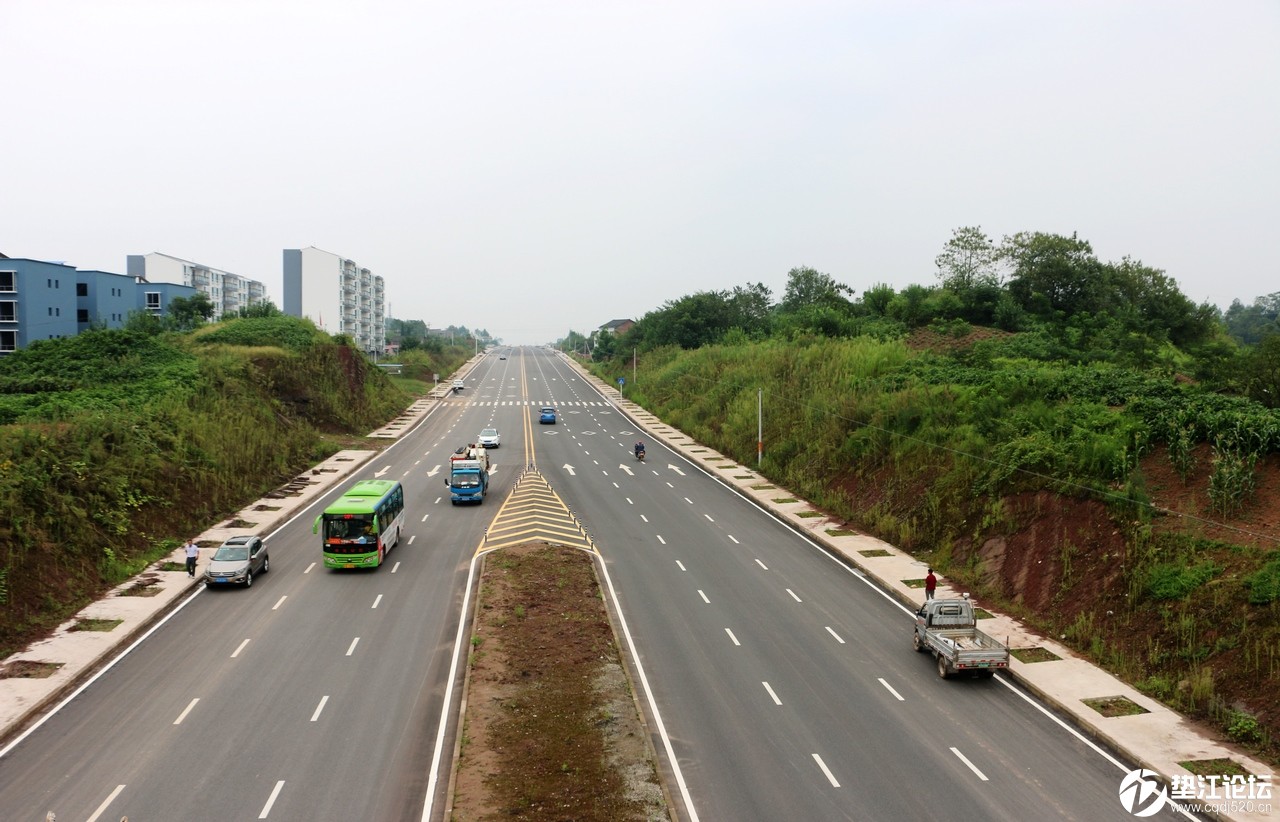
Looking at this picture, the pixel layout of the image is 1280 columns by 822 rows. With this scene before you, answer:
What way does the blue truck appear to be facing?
toward the camera

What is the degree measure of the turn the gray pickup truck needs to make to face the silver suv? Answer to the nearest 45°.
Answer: approximately 45° to its left

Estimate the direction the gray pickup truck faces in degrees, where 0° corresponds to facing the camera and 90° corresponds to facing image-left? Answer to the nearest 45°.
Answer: approximately 135°

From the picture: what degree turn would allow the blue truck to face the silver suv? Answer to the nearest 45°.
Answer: approximately 45° to its right

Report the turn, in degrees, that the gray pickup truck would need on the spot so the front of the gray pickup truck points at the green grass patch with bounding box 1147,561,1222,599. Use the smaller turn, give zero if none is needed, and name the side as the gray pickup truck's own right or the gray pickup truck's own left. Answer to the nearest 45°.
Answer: approximately 90° to the gray pickup truck's own right

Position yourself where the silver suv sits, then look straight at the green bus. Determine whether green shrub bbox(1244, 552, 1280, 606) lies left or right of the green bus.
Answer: right

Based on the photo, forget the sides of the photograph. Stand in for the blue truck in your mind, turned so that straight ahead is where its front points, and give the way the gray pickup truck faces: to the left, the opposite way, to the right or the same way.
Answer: the opposite way

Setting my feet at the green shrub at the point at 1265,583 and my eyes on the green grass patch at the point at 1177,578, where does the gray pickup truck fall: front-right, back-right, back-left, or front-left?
front-left

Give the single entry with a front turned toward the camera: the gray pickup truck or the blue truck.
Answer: the blue truck

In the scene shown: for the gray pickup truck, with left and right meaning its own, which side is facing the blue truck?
front

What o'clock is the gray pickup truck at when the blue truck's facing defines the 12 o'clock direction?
The gray pickup truck is roughly at 11 o'clock from the blue truck.

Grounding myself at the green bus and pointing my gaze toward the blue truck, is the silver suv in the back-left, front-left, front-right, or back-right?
back-left

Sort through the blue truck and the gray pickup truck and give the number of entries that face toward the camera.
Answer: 1

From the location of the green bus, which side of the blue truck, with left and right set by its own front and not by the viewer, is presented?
front
